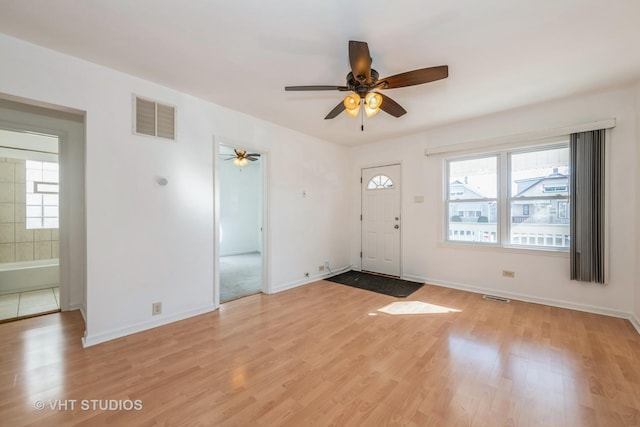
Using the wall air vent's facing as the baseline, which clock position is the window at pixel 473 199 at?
The window is roughly at 11 o'clock from the wall air vent.

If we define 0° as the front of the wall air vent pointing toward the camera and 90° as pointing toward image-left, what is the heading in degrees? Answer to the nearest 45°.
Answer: approximately 315°

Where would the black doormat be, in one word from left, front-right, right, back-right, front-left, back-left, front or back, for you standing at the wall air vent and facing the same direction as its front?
front-left

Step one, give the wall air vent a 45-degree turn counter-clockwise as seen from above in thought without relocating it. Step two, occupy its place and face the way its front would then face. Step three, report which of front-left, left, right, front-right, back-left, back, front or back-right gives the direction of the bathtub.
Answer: back-left

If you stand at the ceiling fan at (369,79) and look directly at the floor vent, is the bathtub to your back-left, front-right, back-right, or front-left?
back-left

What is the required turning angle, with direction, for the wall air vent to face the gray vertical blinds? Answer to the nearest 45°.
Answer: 0° — it already faces it

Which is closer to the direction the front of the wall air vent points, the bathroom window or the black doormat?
the black doormat

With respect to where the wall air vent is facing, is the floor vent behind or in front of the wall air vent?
in front

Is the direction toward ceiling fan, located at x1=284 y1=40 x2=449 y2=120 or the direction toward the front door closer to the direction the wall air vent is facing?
the ceiling fan

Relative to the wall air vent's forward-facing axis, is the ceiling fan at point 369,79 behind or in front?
in front
